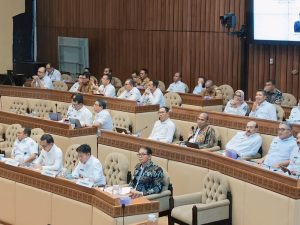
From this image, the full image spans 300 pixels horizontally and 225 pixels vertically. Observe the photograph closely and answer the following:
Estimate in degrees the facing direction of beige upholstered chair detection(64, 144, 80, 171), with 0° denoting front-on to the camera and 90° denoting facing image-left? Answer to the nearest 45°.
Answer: approximately 45°

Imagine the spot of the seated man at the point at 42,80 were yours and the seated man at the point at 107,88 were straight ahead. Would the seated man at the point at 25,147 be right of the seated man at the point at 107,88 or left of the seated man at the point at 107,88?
right

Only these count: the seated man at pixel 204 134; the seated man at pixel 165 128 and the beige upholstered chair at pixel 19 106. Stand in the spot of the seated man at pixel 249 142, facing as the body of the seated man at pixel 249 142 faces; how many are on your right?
3

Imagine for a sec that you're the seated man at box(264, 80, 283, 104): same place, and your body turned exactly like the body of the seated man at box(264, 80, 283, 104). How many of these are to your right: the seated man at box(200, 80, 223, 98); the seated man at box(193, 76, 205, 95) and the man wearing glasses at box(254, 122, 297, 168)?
2

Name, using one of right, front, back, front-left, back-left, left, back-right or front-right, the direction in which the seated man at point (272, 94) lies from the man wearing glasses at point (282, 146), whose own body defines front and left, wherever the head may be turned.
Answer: back-right

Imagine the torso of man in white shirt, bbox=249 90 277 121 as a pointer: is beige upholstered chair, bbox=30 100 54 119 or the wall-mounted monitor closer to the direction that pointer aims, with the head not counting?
the beige upholstered chair

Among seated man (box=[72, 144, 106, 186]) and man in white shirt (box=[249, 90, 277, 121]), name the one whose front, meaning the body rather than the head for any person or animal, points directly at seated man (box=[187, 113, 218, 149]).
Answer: the man in white shirt

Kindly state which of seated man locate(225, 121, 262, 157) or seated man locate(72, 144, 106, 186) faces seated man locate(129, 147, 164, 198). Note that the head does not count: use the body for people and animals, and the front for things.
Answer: seated man locate(225, 121, 262, 157)

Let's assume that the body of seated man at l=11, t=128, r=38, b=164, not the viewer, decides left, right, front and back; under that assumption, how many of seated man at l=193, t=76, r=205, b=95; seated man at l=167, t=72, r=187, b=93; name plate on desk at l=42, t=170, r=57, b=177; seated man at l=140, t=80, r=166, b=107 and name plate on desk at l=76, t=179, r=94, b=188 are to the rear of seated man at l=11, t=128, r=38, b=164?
3
